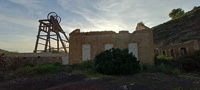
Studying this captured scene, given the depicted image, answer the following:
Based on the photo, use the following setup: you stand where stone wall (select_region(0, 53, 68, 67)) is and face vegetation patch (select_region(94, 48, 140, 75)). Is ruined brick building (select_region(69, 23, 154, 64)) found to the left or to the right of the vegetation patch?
left

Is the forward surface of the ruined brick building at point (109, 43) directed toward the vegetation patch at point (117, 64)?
yes

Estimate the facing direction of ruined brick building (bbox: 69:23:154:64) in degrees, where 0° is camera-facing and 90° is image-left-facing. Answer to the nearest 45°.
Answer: approximately 0°

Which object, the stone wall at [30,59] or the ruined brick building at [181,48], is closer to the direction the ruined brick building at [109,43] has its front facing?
the stone wall

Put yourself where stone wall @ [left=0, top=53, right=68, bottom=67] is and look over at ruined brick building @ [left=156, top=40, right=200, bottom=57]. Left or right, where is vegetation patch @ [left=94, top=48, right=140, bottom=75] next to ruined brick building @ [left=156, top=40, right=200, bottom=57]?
right

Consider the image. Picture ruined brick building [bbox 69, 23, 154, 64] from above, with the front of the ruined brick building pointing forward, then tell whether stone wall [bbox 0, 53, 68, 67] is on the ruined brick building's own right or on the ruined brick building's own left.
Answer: on the ruined brick building's own right

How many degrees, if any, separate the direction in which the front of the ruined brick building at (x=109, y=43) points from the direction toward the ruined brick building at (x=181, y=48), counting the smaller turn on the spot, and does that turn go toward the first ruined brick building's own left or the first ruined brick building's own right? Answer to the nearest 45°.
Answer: approximately 135° to the first ruined brick building's own left

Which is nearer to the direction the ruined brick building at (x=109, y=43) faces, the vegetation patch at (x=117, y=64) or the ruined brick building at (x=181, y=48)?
the vegetation patch
